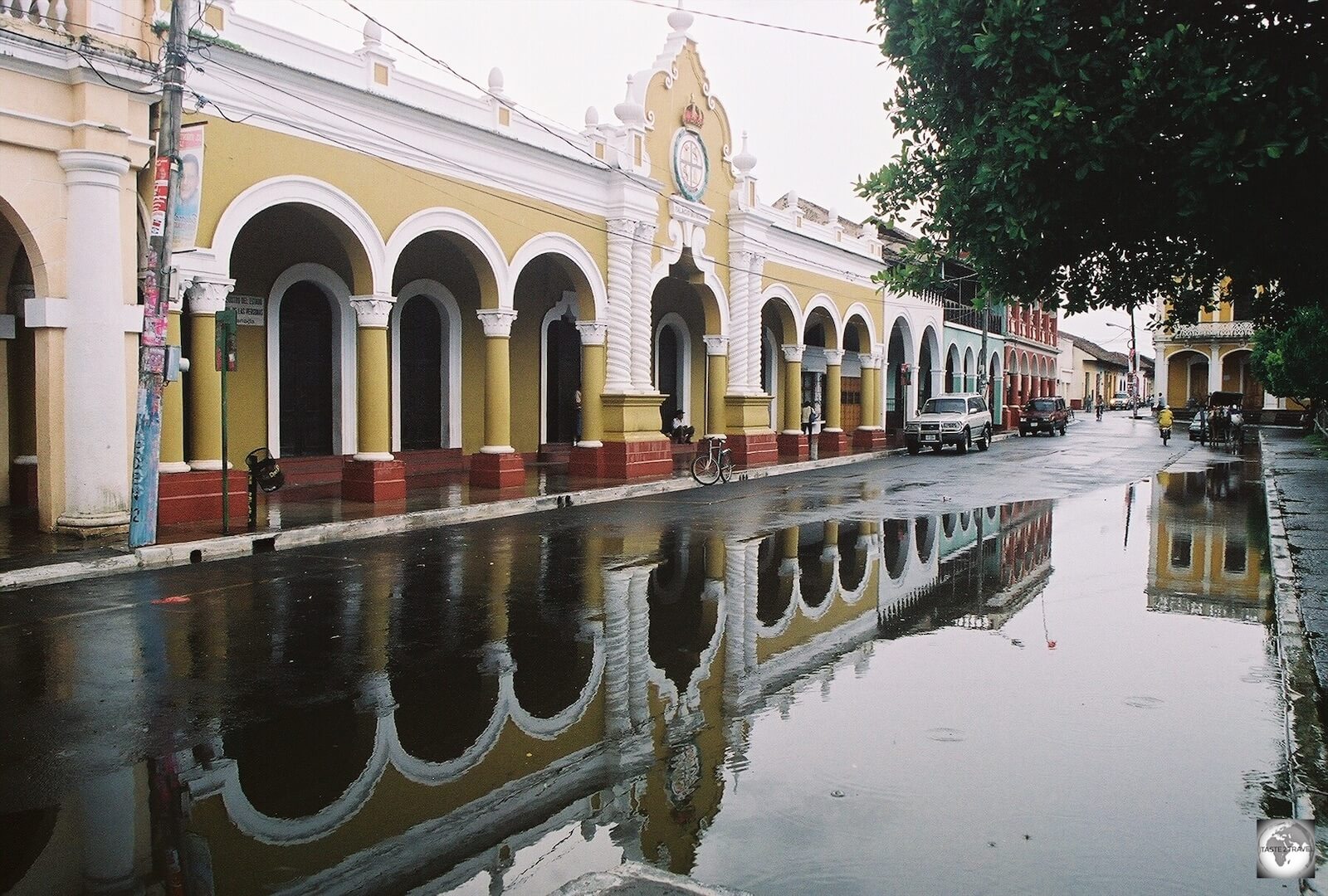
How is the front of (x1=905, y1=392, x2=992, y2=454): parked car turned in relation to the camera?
facing the viewer and to the left of the viewer

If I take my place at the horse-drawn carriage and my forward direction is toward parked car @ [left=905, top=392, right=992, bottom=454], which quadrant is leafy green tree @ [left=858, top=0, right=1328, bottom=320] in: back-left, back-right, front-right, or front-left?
front-left

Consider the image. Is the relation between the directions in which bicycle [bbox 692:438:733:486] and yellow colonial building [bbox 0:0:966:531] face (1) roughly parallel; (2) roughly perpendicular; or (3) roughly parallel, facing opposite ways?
roughly perpendicular

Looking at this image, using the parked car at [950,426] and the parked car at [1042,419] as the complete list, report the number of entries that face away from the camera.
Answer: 0

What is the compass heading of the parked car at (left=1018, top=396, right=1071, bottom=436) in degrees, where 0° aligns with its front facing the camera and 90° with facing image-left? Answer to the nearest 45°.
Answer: approximately 45°

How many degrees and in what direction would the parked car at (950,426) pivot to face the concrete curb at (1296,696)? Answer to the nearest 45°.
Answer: approximately 45° to its left

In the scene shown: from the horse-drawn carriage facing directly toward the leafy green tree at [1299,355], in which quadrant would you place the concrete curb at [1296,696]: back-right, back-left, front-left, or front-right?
back-right

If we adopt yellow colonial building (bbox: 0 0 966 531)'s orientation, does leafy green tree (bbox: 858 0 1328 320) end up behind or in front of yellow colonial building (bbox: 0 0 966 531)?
in front

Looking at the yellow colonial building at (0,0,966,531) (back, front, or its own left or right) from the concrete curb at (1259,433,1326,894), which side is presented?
front

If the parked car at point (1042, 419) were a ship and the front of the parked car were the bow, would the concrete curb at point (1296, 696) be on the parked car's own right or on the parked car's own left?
on the parked car's own left

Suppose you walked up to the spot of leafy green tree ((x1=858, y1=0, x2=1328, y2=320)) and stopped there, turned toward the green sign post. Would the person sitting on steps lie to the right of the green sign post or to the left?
right

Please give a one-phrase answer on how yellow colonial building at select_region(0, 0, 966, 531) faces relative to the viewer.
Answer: facing the viewer and to the right of the viewer
